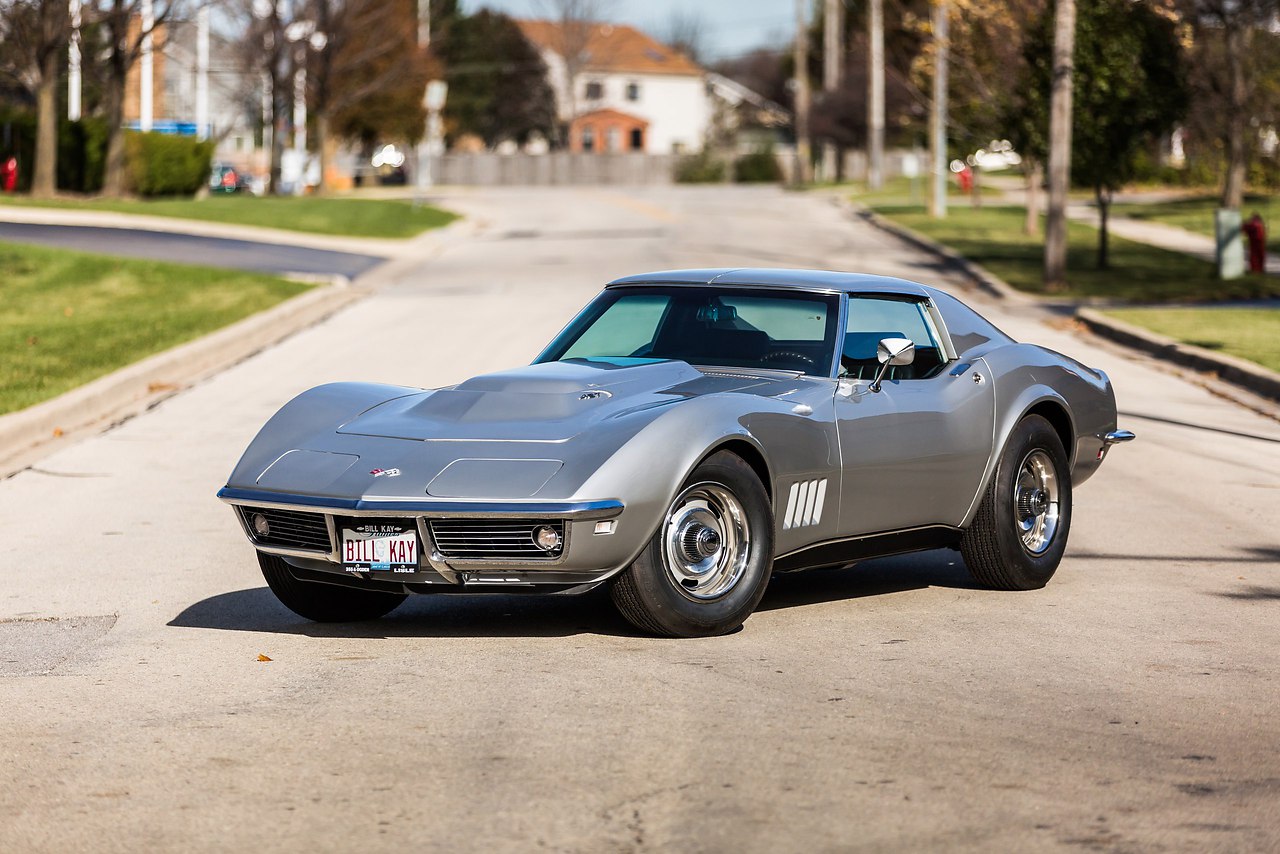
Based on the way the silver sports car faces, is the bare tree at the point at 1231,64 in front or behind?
behind

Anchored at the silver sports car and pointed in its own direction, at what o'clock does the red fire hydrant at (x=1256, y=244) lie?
The red fire hydrant is roughly at 5 o'clock from the silver sports car.

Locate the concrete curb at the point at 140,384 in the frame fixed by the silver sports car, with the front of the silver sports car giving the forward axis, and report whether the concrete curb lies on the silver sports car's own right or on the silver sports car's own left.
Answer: on the silver sports car's own right

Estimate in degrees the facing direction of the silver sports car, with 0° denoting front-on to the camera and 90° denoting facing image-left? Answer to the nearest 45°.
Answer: approximately 45°

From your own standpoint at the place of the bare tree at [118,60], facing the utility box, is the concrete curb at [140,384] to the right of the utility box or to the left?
right

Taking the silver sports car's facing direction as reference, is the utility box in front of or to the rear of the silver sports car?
to the rear

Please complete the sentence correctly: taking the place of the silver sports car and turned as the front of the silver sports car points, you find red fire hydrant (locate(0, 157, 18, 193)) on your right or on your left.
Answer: on your right

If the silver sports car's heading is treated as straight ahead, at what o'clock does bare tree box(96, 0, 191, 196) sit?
The bare tree is roughly at 4 o'clock from the silver sports car.
